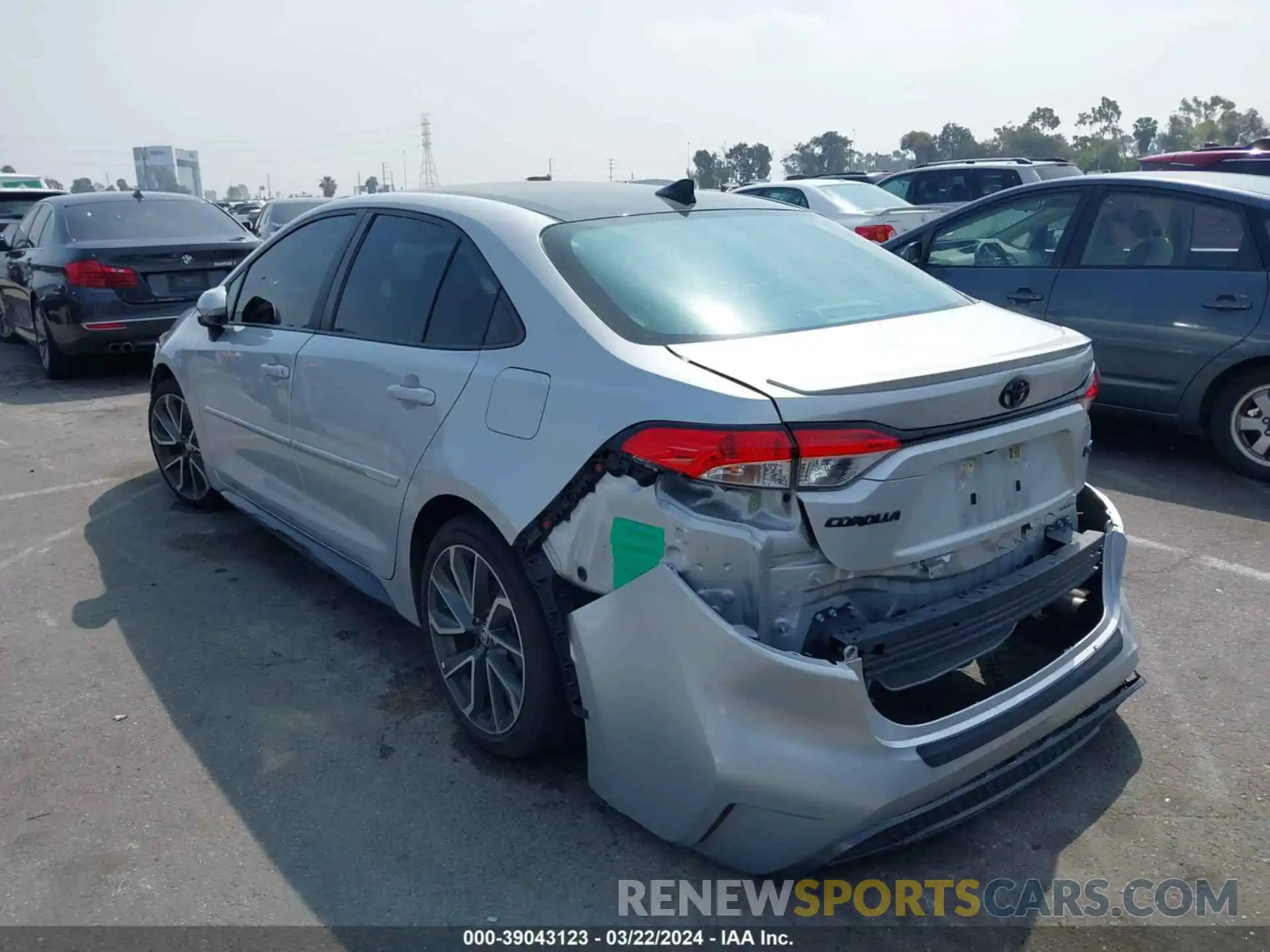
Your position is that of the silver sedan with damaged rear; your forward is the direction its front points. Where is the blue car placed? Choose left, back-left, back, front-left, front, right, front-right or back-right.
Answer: right

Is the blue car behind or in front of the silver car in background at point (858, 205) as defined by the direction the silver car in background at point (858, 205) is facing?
behind

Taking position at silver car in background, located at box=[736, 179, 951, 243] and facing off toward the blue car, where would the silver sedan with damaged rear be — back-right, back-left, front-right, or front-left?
front-right

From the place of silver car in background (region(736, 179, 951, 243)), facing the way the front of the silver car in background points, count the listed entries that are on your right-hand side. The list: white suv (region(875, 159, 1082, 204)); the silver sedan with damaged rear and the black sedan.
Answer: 1

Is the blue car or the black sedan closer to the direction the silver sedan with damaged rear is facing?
the black sedan

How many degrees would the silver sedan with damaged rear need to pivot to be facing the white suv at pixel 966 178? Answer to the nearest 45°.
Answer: approximately 45° to its right

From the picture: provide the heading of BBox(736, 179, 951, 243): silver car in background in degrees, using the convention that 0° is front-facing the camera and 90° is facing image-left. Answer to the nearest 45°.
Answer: approximately 135°

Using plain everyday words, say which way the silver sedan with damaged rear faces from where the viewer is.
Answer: facing away from the viewer and to the left of the viewer

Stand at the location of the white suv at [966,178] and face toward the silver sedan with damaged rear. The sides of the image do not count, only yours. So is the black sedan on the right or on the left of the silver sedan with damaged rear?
right

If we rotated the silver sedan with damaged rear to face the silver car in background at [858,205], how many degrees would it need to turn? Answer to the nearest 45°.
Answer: approximately 45° to its right

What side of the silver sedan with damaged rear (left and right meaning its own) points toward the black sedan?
front

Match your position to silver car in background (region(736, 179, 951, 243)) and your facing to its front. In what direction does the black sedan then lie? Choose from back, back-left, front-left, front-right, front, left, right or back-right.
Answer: left

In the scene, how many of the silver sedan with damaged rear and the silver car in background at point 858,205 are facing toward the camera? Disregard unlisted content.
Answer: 0

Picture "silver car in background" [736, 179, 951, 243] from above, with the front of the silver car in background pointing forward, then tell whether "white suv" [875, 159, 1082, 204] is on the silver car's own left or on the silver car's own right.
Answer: on the silver car's own right

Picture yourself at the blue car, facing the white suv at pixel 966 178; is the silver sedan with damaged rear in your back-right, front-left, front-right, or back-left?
back-left

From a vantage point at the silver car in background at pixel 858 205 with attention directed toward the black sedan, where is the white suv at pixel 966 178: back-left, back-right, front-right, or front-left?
back-right
